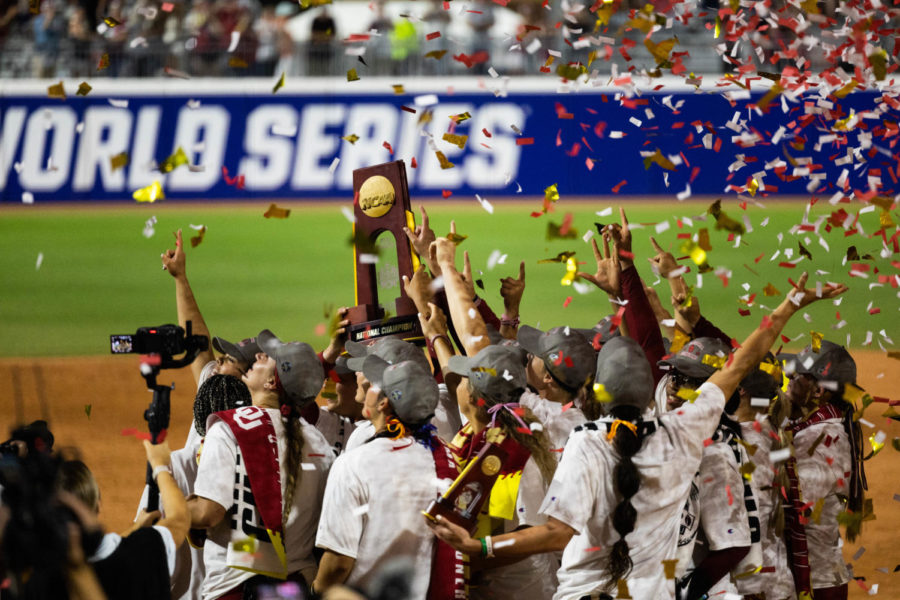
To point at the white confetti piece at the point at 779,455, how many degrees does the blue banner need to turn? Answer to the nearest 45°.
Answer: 0° — it already faces it

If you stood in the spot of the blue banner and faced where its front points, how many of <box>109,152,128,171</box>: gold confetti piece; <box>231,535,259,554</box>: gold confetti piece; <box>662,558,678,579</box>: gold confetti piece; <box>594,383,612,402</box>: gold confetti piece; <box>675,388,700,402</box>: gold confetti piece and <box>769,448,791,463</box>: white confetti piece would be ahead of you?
6

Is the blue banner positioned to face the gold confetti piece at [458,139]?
yes

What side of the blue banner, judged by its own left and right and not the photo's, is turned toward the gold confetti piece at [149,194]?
front

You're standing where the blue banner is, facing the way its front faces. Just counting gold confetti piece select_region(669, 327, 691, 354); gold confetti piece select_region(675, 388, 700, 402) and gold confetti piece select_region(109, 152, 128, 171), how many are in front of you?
3

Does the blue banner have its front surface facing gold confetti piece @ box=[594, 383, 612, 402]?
yes

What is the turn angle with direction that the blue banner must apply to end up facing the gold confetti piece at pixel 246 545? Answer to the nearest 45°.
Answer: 0° — it already faces it

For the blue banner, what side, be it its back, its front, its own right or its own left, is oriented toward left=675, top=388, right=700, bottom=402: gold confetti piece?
front

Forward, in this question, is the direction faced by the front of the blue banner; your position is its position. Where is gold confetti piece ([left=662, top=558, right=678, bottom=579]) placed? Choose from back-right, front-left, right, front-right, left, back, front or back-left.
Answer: front

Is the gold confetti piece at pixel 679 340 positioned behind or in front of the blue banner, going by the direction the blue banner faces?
in front

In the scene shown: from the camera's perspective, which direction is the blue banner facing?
toward the camera
